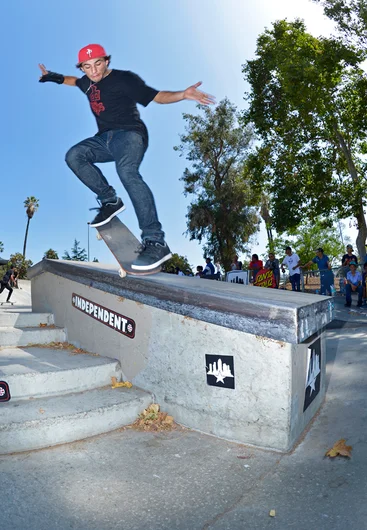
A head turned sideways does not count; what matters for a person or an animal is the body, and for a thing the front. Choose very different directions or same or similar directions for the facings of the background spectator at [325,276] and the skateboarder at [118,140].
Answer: same or similar directions

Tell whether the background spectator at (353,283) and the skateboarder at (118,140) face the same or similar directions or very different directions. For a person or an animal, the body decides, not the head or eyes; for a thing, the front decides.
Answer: same or similar directions

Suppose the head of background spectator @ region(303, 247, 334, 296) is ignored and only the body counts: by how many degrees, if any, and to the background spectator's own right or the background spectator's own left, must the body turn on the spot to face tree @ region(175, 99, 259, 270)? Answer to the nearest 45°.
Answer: approximately 135° to the background spectator's own right

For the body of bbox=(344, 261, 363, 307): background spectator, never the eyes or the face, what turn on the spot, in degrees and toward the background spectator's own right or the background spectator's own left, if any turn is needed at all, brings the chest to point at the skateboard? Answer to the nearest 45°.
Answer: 0° — they already face it

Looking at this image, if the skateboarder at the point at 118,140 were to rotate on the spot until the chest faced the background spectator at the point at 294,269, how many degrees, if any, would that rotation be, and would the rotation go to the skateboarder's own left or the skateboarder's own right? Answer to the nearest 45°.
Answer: approximately 180°

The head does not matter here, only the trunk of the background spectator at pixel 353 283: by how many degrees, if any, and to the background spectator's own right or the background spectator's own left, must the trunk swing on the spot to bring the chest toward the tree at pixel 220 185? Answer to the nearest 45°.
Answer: approximately 135° to the background spectator's own right

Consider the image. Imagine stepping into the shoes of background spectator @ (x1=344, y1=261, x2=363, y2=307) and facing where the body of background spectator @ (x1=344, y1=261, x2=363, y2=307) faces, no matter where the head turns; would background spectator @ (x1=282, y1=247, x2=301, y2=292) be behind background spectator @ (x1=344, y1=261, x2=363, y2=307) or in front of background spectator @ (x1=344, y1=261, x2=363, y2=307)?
behind

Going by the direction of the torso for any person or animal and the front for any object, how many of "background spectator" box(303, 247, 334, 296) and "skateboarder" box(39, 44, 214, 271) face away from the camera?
0

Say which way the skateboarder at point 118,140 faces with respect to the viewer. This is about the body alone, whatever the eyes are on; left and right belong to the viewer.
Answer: facing the viewer and to the left of the viewer

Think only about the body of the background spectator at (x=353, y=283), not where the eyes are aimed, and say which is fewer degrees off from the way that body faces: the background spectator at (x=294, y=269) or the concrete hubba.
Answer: the concrete hubba

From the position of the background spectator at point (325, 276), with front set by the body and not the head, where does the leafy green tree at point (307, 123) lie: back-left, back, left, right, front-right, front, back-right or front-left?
back-right

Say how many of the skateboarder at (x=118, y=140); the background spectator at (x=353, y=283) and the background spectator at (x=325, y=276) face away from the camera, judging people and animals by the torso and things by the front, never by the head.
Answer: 0

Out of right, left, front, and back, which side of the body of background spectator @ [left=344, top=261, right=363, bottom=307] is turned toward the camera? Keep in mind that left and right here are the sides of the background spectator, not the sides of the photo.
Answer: front

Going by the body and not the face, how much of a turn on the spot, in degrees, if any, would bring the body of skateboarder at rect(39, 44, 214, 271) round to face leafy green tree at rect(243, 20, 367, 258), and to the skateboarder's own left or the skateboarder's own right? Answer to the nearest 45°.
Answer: approximately 180°

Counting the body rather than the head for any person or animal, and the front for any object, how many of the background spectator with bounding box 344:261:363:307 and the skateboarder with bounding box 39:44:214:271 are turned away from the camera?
0
